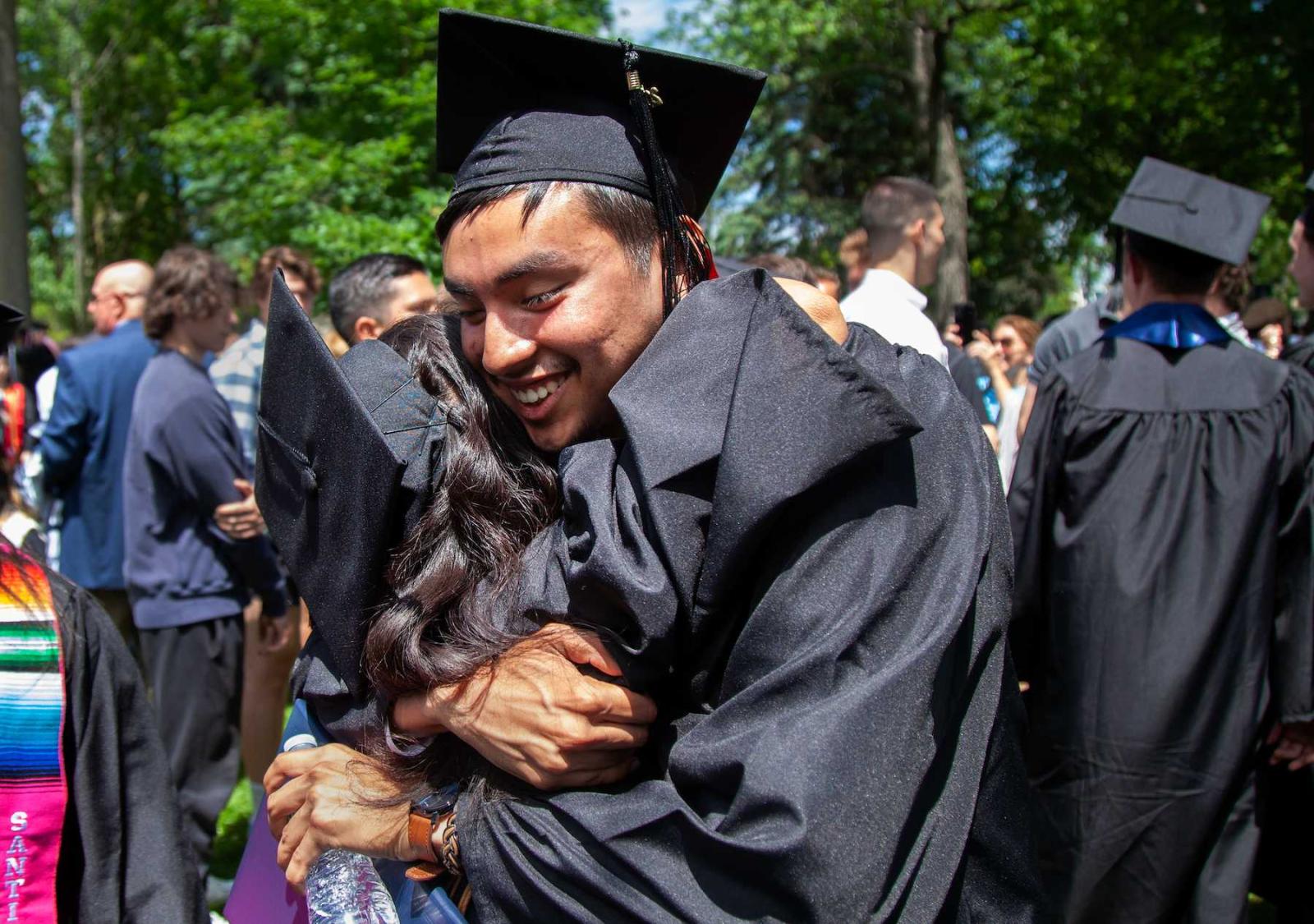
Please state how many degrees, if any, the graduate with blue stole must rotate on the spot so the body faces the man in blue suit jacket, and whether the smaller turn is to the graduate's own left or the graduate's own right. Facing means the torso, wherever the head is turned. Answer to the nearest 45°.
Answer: approximately 90° to the graduate's own left

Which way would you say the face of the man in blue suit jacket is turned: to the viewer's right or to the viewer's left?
to the viewer's left

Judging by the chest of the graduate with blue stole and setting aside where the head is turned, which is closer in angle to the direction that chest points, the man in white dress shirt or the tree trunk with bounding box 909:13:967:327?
the tree trunk

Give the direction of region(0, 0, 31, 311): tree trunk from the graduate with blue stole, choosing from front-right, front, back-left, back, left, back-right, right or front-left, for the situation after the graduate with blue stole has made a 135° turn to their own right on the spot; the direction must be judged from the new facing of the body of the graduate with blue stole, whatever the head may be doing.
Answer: back-right

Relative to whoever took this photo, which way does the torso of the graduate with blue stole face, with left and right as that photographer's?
facing away from the viewer

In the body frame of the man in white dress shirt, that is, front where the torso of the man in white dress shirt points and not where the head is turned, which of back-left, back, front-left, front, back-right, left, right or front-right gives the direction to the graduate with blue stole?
right

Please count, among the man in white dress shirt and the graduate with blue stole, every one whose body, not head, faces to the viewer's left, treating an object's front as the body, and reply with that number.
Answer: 0

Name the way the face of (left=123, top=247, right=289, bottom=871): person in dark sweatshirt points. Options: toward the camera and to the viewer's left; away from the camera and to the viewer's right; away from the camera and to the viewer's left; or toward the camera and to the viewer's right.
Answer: away from the camera and to the viewer's right

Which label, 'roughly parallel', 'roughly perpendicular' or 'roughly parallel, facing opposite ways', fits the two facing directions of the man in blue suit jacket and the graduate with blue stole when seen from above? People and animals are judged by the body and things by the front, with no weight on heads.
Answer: roughly perpendicular

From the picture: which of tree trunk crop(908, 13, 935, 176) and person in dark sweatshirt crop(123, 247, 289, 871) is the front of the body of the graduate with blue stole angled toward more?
the tree trunk

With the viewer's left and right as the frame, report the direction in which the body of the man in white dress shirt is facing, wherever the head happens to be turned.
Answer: facing away from the viewer and to the right of the viewer

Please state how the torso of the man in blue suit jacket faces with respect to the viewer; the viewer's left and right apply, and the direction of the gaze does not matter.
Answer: facing away from the viewer and to the left of the viewer
